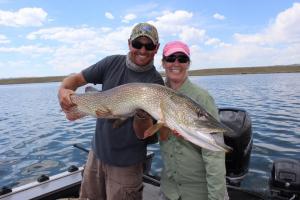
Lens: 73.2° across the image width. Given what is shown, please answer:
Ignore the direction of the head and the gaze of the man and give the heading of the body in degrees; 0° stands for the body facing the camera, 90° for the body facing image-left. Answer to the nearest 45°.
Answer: approximately 0°

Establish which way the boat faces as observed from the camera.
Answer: facing the viewer and to the left of the viewer

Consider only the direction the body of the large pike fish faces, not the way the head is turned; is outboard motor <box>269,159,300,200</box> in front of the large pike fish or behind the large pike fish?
in front

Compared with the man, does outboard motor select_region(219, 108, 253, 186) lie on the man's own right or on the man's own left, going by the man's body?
on the man's own left

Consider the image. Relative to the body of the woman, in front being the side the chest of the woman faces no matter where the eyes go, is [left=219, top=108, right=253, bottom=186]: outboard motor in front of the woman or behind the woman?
behind

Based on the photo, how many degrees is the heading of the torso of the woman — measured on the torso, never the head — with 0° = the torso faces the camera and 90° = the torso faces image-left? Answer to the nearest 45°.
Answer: approximately 45°

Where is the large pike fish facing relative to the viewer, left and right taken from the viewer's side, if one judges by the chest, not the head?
facing to the right of the viewer
